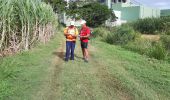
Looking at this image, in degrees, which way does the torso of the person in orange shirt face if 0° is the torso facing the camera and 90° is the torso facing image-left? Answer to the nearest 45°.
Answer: approximately 0°

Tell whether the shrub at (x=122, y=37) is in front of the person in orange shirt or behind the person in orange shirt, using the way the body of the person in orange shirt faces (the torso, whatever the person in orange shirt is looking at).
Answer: behind
